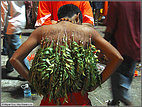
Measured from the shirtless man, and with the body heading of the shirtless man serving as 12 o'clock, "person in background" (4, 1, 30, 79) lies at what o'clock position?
The person in background is roughly at 11 o'clock from the shirtless man.

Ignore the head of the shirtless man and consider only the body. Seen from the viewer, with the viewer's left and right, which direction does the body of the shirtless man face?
facing away from the viewer
